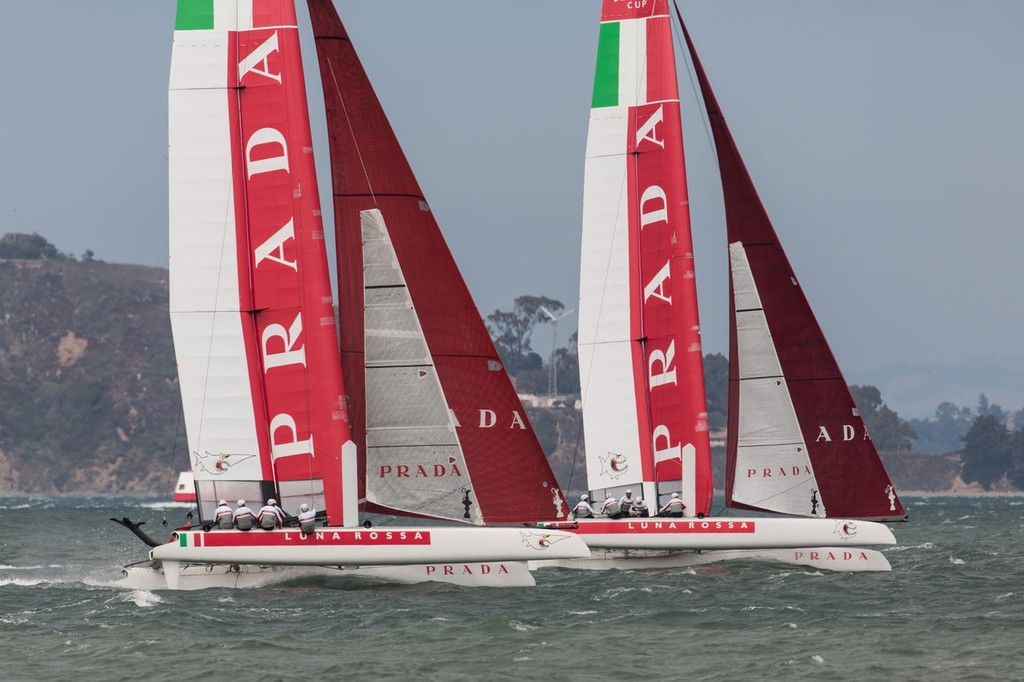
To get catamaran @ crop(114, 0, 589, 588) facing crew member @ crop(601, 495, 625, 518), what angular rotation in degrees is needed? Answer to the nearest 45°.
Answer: approximately 45° to its left

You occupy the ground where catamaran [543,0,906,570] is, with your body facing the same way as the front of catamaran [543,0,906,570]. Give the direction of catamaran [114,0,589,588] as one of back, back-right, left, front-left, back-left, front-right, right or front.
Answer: back-right

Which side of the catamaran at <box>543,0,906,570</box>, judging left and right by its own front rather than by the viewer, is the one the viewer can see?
right

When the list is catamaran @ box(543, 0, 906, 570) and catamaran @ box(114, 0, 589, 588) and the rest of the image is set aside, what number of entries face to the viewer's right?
2

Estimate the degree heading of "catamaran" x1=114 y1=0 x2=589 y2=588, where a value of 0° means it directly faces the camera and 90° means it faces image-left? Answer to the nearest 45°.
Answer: approximately 270°

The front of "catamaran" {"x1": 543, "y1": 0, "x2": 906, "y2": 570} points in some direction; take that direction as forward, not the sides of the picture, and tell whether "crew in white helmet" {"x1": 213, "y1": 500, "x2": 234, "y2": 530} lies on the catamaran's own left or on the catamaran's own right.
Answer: on the catamaran's own right
